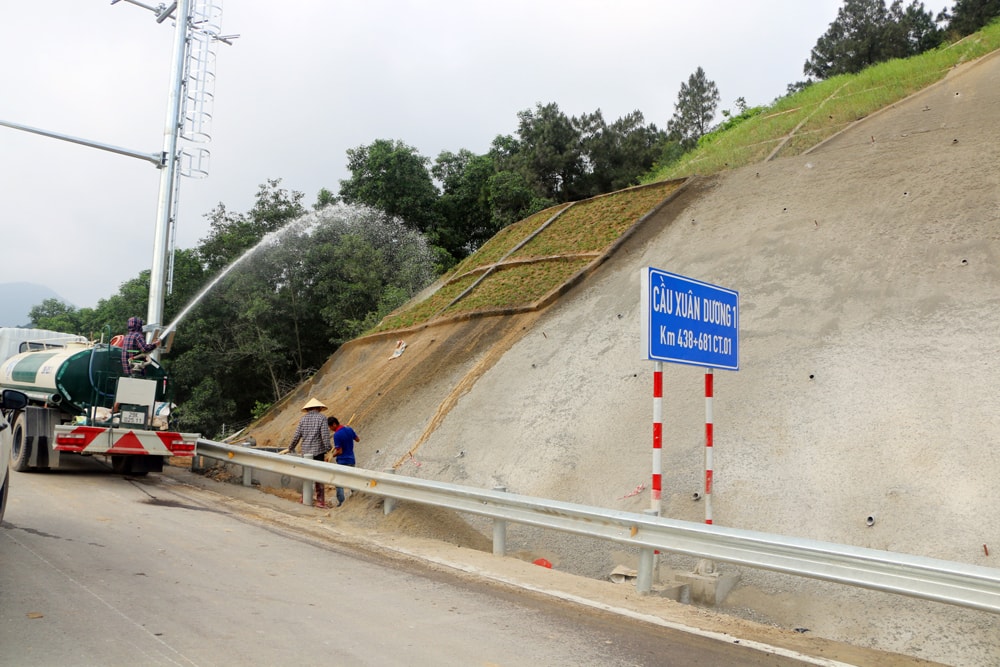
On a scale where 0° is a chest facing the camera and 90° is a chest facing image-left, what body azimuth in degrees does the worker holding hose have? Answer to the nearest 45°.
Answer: approximately 225°

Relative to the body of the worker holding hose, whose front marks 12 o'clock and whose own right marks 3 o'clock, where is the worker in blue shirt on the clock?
The worker in blue shirt is roughly at 3 o'clock from the worker holding hose.

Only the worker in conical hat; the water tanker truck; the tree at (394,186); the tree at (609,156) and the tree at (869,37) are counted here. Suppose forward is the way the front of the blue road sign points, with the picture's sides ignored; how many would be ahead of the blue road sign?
0

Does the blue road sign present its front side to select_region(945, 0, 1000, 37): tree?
no

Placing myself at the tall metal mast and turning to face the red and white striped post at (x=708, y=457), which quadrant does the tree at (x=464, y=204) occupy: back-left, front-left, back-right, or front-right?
back-left

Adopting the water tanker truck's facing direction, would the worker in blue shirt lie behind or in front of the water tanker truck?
behind

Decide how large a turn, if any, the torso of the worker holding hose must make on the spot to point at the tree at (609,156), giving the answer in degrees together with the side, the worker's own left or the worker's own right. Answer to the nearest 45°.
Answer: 0° — they already face it

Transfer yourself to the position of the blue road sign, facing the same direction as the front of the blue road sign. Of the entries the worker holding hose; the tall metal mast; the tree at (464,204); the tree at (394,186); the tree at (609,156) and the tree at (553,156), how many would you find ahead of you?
0

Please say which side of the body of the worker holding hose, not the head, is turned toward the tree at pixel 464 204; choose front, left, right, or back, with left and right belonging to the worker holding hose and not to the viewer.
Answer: front

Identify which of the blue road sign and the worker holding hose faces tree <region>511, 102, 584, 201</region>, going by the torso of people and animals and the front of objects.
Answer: the worker holding hose

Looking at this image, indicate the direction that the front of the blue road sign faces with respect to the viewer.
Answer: facing the viewer and to the right of the viewer

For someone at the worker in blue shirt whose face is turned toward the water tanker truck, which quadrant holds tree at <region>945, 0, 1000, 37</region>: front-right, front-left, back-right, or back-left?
back-right

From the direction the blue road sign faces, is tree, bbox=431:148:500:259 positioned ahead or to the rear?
to the rear

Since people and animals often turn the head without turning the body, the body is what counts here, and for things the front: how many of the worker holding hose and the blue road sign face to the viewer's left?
0

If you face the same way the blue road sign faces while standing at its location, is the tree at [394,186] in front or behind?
behind

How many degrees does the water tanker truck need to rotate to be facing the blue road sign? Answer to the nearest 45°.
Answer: approximately 180°

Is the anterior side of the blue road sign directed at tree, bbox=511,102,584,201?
no

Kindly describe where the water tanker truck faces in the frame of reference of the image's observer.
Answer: facing away from the viewer and to the left of the viewer
